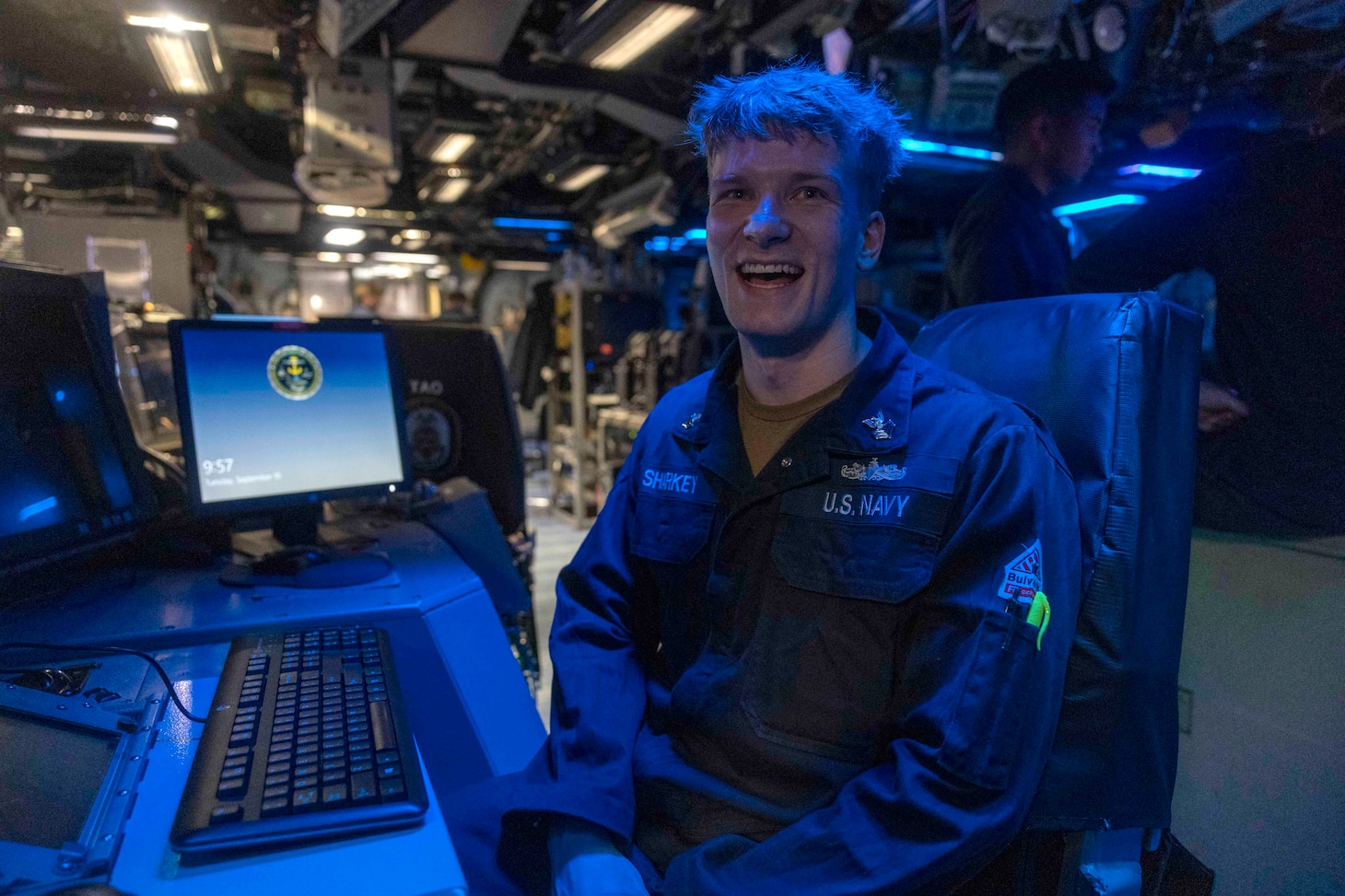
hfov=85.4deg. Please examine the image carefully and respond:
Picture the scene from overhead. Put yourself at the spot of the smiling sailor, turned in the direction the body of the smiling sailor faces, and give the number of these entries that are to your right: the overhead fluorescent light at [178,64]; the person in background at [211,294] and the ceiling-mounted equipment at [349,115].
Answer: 3

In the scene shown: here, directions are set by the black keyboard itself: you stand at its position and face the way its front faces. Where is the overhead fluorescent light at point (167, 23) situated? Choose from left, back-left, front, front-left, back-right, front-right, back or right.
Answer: left

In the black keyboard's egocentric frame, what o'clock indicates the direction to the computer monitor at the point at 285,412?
The computer monitor is roughly at 9 o'clock from the black keyboard.

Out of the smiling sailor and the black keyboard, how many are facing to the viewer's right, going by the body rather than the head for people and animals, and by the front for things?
1

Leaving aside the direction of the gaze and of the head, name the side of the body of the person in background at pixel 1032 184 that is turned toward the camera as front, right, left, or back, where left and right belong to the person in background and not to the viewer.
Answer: right

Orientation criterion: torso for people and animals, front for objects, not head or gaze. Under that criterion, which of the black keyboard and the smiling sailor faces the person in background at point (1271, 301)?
the black keyboard

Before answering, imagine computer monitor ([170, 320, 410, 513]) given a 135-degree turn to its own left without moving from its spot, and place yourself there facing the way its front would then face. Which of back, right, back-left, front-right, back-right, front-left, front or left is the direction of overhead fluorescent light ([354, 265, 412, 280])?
front

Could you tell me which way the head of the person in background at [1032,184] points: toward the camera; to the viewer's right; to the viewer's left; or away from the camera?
to the viewer's right

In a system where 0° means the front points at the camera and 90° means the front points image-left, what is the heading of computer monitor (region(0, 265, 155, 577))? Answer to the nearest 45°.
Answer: approximately 315°

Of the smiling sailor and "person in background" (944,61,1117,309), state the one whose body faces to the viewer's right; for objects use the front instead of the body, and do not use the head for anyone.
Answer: the person in background
